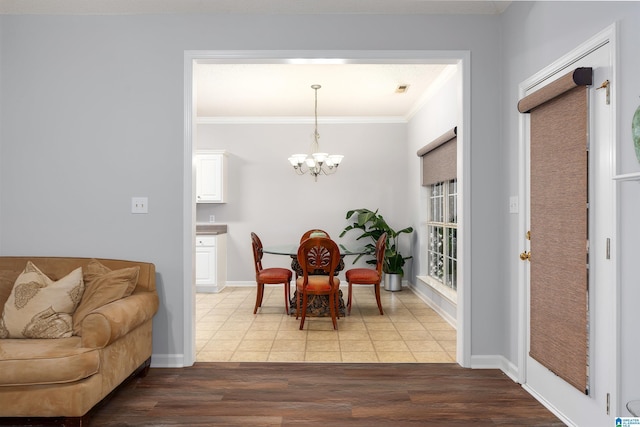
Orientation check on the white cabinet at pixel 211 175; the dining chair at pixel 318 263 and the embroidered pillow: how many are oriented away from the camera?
1

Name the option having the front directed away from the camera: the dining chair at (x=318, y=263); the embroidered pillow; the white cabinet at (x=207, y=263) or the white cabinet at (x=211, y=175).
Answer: the dining chair

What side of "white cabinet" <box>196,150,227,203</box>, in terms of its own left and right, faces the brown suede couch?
front

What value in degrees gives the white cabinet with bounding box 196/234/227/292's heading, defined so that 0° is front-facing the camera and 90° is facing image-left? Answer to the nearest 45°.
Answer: approximately 0°

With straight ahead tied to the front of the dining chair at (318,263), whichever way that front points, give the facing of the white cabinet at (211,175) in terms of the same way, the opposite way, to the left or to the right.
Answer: the opposite way

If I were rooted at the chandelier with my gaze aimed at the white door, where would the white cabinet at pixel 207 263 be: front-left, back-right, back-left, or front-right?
back-right

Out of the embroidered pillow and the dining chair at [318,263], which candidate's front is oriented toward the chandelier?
the dining chair

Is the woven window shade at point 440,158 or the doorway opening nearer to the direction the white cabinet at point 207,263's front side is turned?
the doorway opening

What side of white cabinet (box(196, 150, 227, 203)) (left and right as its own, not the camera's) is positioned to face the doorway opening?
front

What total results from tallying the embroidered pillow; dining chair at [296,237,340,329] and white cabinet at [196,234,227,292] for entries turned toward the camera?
2

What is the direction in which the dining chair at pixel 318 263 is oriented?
away from the camera

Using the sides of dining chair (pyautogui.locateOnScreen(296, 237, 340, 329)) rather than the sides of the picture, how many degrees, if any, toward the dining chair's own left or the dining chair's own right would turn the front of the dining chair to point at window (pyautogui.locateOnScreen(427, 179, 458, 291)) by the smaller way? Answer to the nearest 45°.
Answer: approximately 45° to the dining chair's own right

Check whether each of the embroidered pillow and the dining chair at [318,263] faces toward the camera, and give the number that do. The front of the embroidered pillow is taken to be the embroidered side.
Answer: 1
